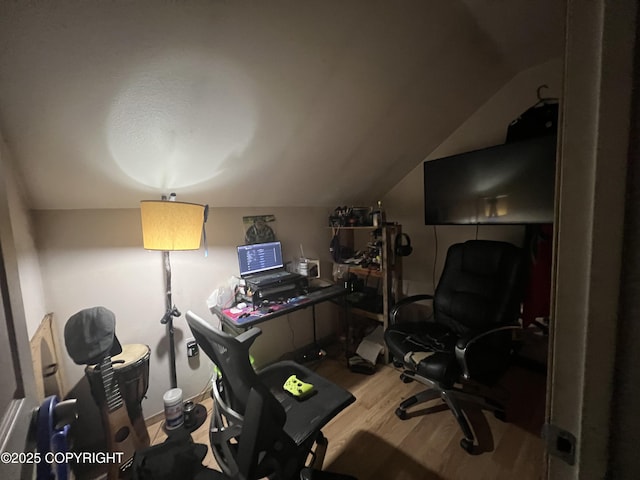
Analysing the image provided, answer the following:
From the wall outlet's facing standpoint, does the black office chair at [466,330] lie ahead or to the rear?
ahead

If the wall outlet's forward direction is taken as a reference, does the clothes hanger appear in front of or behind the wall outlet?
in front

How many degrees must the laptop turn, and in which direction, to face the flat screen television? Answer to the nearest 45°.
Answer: approximately 45° to its left

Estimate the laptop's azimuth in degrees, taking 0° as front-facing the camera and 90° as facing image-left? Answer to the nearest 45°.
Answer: approximately 315°

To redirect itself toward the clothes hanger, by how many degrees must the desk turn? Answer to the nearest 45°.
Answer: approximately 45° to its left

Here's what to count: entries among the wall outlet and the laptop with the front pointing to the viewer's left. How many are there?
0

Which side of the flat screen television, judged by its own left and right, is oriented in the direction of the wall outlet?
front

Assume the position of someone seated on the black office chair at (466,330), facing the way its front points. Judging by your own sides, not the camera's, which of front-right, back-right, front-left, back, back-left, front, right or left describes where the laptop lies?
front-right
